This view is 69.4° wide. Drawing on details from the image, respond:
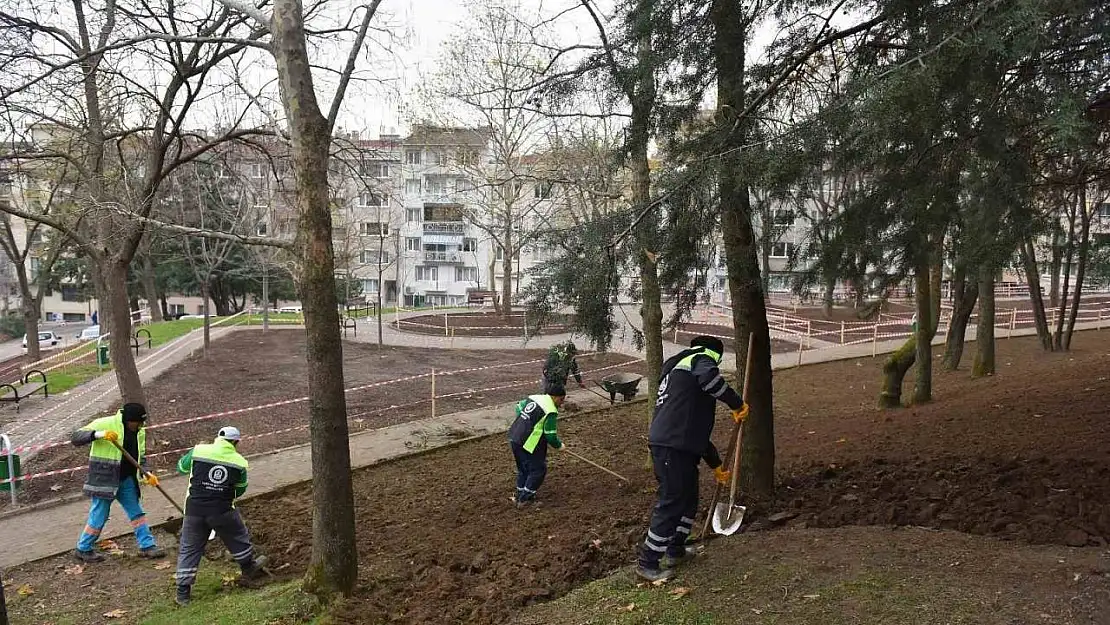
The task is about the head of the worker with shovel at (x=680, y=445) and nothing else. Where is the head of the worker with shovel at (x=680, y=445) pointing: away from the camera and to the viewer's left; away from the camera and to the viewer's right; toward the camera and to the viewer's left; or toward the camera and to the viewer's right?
away from the camera and to the viewer's right

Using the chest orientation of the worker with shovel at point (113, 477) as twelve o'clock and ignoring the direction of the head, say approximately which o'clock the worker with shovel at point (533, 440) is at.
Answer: the worker with shovel at point (533, 440) is roughly at 11 o'clock from the worker with shovel at point (113, 477).

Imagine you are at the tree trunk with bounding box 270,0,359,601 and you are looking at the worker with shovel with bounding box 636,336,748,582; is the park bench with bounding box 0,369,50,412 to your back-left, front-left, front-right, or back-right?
back-left

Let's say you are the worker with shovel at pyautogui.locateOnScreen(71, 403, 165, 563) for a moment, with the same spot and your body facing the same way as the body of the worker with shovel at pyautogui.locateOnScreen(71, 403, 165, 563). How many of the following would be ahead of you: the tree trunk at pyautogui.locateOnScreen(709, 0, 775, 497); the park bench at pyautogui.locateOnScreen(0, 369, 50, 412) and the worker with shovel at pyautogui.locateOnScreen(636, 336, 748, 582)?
2

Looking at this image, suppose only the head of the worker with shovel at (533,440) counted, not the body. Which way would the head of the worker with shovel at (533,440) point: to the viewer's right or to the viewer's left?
to the viewer's right

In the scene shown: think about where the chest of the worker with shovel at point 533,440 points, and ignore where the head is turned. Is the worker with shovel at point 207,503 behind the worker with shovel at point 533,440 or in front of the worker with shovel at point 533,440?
behind

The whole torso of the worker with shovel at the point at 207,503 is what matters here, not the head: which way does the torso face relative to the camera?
away from the camera

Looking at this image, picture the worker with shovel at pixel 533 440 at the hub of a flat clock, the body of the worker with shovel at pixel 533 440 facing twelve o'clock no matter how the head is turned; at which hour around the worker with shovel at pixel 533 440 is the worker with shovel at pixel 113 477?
the worker with shovel at pixel 113 477 is roughly at 7 o'clock from the worker with shovel at pixel 533 440.

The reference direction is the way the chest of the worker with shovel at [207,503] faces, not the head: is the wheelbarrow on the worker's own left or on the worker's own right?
on the worker's own right

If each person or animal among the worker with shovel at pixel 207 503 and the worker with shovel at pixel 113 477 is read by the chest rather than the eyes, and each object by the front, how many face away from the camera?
1

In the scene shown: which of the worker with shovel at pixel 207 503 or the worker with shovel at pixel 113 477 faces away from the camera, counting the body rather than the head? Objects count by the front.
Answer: the worker with shovel at pixel 207 503

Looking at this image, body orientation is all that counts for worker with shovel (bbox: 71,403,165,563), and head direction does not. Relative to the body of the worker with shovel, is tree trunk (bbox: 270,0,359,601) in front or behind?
in front

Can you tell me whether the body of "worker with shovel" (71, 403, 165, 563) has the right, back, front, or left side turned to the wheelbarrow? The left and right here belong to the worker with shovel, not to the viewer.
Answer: left

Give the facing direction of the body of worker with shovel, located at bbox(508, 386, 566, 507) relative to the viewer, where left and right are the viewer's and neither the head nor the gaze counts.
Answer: facing away from the viewer and to the right of the viewer
